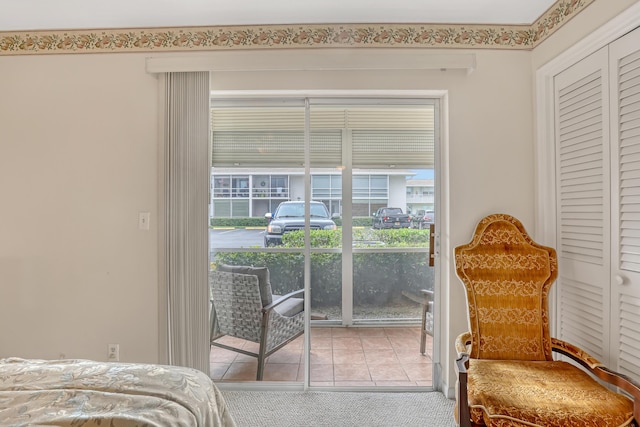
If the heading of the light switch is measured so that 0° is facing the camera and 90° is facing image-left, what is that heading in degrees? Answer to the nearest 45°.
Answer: approximately 0°

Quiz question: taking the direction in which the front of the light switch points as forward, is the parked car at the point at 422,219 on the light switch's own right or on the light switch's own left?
on the light switch's own left

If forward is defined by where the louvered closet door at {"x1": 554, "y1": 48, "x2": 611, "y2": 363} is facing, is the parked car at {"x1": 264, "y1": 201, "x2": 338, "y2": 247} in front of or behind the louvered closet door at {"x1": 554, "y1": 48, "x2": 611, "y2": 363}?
in front

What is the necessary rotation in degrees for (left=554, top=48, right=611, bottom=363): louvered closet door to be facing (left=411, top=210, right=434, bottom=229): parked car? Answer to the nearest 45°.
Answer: approximately 45° to its right

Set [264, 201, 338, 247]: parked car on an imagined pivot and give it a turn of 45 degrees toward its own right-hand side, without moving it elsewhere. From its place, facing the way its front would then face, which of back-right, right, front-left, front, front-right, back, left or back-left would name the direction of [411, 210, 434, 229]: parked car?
back-left

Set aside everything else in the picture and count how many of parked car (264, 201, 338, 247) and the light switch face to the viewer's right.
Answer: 0
